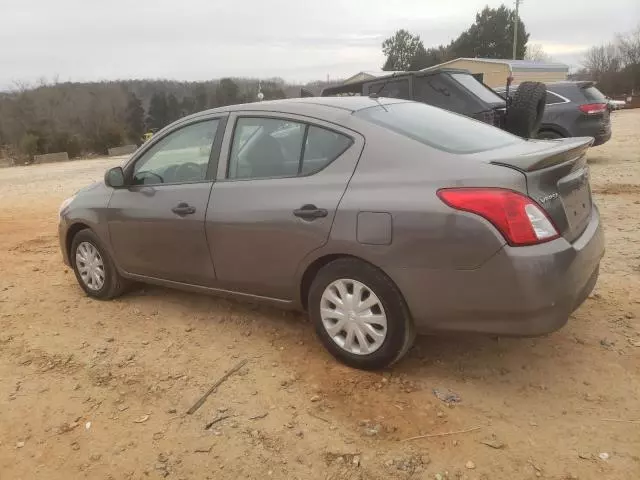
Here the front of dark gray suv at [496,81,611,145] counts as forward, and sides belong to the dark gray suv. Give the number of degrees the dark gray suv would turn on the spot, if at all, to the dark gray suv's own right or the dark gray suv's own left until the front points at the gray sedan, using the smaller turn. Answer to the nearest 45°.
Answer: approximately 135° to the dark gray suv's own left

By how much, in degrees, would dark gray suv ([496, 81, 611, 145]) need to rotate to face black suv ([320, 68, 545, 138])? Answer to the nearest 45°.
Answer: approximately 90° to its left

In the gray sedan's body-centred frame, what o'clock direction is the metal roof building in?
The metal roof building is roughly at 2 o'clock from the gray sedan.

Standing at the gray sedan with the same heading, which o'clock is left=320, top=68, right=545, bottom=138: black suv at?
The black suv is roughly at 2 o'clock from the gray sedan.

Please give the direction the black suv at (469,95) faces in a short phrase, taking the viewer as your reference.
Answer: facing away from the viewer and to the left of the viewer

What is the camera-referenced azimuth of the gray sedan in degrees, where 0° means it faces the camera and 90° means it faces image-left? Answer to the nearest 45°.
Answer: approximately 135°

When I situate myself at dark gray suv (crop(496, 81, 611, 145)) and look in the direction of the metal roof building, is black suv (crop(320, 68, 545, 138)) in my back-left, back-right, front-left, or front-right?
back-left

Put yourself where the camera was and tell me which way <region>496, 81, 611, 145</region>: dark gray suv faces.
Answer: facing away from the viewer and to the left of the viewer

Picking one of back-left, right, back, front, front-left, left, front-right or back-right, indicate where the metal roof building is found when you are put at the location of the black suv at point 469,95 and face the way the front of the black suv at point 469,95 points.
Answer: front-right

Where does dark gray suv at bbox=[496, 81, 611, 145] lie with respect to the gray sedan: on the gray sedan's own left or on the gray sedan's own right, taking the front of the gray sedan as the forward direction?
on the gray sedan's own right
